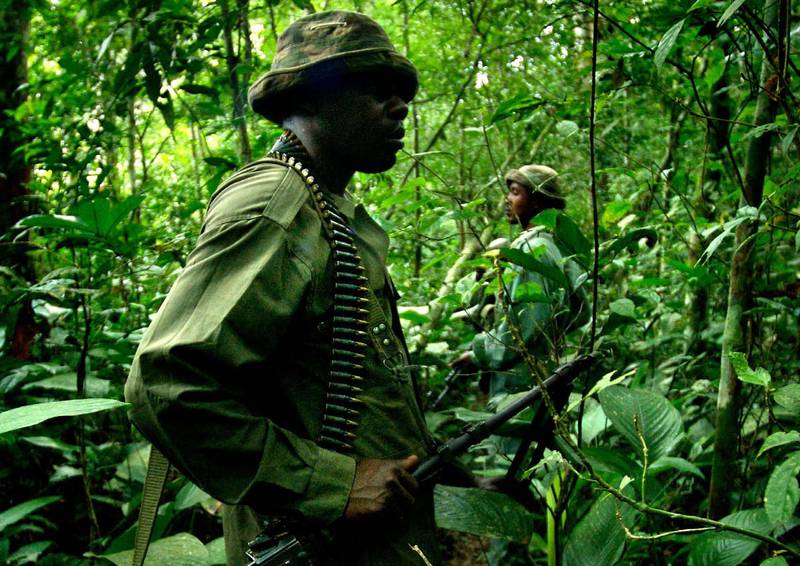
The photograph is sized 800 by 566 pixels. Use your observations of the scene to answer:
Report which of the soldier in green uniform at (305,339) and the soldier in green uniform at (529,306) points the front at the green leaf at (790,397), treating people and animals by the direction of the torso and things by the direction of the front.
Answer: the soldier in green uniform at (305,339)

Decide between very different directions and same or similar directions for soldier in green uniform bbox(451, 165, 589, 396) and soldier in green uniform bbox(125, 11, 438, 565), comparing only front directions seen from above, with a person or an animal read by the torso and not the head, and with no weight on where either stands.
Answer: very different directions

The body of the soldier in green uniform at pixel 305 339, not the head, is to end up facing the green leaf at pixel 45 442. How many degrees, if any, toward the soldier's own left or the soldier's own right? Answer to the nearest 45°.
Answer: approximately 135° to the soldier's own left

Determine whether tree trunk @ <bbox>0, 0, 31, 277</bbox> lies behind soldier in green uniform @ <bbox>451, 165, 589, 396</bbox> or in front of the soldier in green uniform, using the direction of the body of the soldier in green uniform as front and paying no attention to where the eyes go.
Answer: in front

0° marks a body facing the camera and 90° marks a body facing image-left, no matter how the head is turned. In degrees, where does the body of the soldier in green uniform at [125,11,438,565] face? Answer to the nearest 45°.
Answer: approximately 270°

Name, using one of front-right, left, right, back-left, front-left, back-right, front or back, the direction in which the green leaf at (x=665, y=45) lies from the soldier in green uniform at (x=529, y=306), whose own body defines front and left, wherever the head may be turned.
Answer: left

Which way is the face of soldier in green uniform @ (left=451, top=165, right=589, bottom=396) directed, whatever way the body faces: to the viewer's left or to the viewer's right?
to the viewer's left

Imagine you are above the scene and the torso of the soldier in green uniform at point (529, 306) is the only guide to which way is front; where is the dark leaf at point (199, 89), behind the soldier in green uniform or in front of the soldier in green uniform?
in front

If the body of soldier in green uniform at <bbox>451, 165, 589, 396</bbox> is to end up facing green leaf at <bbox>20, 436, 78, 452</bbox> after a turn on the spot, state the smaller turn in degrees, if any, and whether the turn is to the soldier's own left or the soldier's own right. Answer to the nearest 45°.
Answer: approximately 45° to the soldier's own left

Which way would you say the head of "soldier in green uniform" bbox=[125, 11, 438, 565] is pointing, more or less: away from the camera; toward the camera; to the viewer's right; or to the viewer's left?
to the viewer's right

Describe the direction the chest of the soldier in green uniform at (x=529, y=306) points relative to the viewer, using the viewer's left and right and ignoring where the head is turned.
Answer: facing to the left of the viewer

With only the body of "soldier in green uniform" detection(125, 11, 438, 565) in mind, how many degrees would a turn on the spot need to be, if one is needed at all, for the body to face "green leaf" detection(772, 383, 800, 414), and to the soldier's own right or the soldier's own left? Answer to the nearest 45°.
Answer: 0° — they already face it

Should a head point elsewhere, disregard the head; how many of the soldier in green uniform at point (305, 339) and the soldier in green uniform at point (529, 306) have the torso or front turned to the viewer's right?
1
